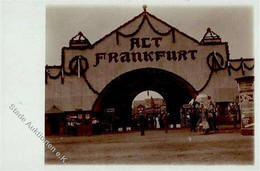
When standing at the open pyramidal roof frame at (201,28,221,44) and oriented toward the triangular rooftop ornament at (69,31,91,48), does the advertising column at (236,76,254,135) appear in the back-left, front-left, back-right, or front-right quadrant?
back-left

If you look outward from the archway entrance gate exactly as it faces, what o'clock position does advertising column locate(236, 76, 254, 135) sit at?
The advertising column is roughly at 10 o'clock from the archway entrance gate.

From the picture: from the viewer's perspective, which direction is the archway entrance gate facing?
toward the camera
